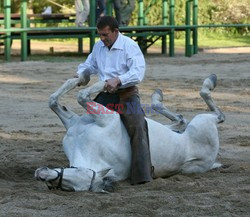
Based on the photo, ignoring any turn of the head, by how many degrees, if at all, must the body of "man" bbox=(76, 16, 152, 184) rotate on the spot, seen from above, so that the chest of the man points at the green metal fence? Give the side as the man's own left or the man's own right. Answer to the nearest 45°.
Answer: approximately 135° to the man's own right

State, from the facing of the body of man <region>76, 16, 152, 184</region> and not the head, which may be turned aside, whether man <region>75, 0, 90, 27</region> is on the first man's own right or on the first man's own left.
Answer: on the first man's own right

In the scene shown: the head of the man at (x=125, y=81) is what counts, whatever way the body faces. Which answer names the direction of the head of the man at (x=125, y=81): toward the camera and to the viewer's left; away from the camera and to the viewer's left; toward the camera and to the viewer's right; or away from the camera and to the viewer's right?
toward the camera and to the viewer's left

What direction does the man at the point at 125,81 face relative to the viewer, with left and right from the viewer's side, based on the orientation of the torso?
facing the viewer and to the left of the viewer
